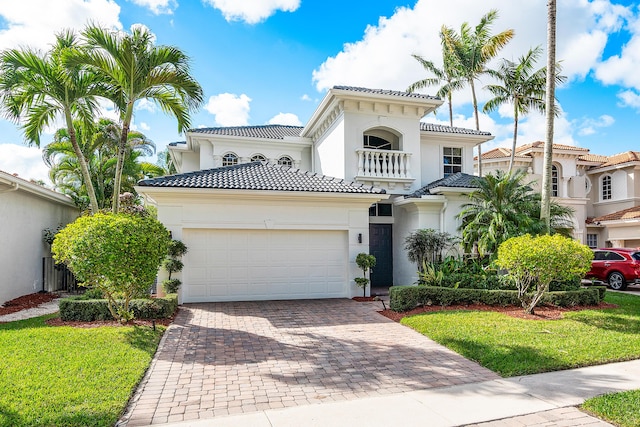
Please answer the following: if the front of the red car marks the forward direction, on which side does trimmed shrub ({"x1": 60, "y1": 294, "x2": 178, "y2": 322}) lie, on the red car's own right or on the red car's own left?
on the red car's own left

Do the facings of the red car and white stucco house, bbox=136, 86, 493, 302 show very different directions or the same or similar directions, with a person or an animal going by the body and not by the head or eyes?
very different directions

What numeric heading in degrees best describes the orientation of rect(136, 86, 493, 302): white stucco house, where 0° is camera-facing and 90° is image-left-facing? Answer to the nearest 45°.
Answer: approximately 0°

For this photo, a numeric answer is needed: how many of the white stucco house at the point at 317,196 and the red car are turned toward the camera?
1

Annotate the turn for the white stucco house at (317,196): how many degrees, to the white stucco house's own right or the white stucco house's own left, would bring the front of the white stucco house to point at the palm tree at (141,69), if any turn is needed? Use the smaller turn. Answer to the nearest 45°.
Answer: approximately 45° to the white stucco house's own right

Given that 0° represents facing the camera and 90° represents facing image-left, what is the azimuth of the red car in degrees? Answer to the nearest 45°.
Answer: approximately 135°
